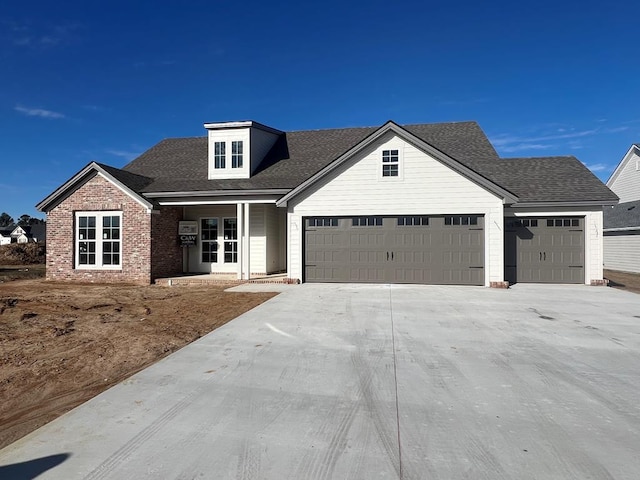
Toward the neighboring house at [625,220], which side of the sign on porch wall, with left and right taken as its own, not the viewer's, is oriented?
left

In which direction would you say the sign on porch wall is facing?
toward the camera
